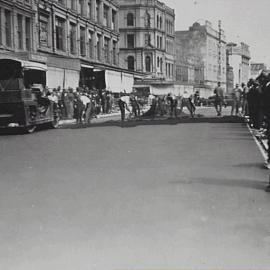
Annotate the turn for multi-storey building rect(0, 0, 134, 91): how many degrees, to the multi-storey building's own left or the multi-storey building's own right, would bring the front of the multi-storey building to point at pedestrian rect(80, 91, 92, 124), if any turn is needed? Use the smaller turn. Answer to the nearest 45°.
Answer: approximately 45° to the multi-storey building's own right

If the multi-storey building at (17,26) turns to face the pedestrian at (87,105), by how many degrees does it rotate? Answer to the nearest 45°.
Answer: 0° — it already faces them

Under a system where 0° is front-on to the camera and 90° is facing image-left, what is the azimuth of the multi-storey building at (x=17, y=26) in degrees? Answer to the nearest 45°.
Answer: approximately 315°

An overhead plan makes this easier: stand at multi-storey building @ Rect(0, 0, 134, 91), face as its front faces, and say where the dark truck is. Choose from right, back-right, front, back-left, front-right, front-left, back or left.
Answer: front-right

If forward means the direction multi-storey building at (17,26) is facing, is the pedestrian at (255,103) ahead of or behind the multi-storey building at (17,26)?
ahead

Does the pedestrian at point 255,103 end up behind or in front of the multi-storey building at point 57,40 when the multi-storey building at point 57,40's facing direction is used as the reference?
in front

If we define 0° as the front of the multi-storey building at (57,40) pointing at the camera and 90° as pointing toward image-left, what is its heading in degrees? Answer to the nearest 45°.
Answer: approximately 315°

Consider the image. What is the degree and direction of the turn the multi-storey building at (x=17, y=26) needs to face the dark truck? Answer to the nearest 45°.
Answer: approximately 45° to its right
